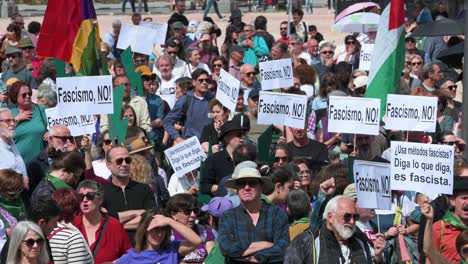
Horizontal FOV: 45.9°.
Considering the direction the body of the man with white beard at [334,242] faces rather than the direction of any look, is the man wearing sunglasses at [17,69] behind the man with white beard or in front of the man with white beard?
behind

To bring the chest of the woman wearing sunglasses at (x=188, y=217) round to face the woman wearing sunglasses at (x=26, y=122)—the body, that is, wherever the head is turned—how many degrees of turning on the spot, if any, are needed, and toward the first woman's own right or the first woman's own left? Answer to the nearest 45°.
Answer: approximately 180°

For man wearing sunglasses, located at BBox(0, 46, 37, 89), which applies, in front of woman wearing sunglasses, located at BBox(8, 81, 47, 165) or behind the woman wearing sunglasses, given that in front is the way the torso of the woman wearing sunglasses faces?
behind

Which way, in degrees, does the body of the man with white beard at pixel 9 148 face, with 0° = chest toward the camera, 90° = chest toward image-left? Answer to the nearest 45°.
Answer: approximately 315°
